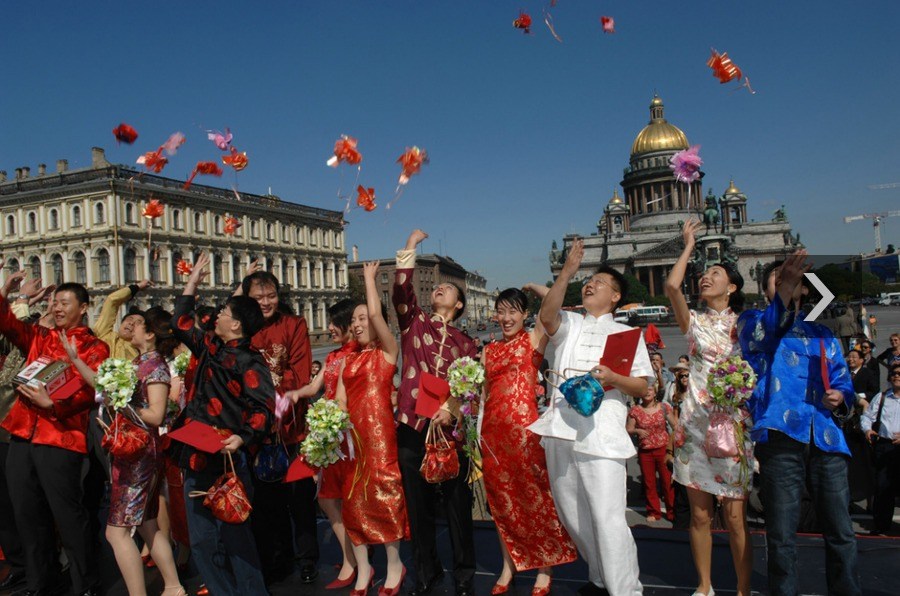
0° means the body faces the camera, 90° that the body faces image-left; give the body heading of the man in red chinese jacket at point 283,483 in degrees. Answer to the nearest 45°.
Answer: approximately 45°

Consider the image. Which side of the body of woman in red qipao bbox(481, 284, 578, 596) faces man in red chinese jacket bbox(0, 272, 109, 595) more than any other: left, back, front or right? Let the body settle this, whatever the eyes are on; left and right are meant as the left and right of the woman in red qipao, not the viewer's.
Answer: right

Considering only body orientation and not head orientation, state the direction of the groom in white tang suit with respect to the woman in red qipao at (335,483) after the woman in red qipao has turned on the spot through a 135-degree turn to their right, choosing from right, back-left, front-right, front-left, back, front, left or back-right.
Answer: right

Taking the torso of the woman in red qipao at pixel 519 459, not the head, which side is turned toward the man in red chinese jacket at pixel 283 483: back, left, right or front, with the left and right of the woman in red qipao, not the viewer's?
right

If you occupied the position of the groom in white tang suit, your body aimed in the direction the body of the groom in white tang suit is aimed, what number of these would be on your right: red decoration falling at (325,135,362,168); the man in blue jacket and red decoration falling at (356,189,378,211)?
2
